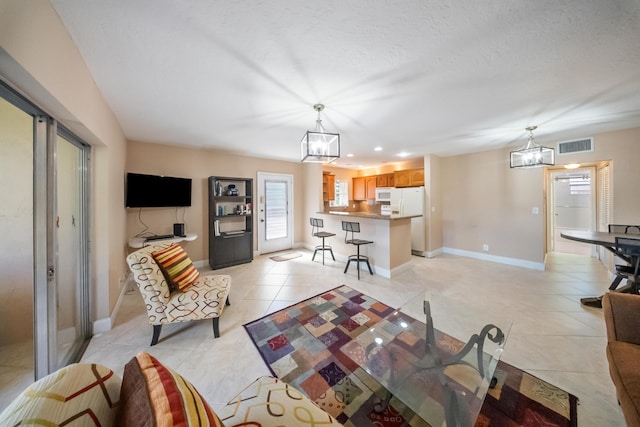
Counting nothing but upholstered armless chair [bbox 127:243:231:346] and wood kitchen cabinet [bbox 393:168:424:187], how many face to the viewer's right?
1

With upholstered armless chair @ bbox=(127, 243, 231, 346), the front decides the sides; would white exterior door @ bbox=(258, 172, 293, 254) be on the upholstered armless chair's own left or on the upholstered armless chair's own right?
on the upholstered armless chair's own left

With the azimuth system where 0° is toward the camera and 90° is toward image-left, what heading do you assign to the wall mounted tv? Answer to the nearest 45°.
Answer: approximately 315°

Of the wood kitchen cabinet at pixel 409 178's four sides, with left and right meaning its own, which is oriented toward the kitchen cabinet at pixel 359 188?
right

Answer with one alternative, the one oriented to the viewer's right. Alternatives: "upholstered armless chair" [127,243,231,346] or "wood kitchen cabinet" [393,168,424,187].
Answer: the upholstered armless chair

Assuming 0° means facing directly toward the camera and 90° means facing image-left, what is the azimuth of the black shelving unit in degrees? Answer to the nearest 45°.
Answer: approximately 315°

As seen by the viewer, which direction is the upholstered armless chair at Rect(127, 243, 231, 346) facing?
to the viewer's right

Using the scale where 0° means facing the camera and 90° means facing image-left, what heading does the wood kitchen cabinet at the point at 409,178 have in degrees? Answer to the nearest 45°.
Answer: approximately 45°
